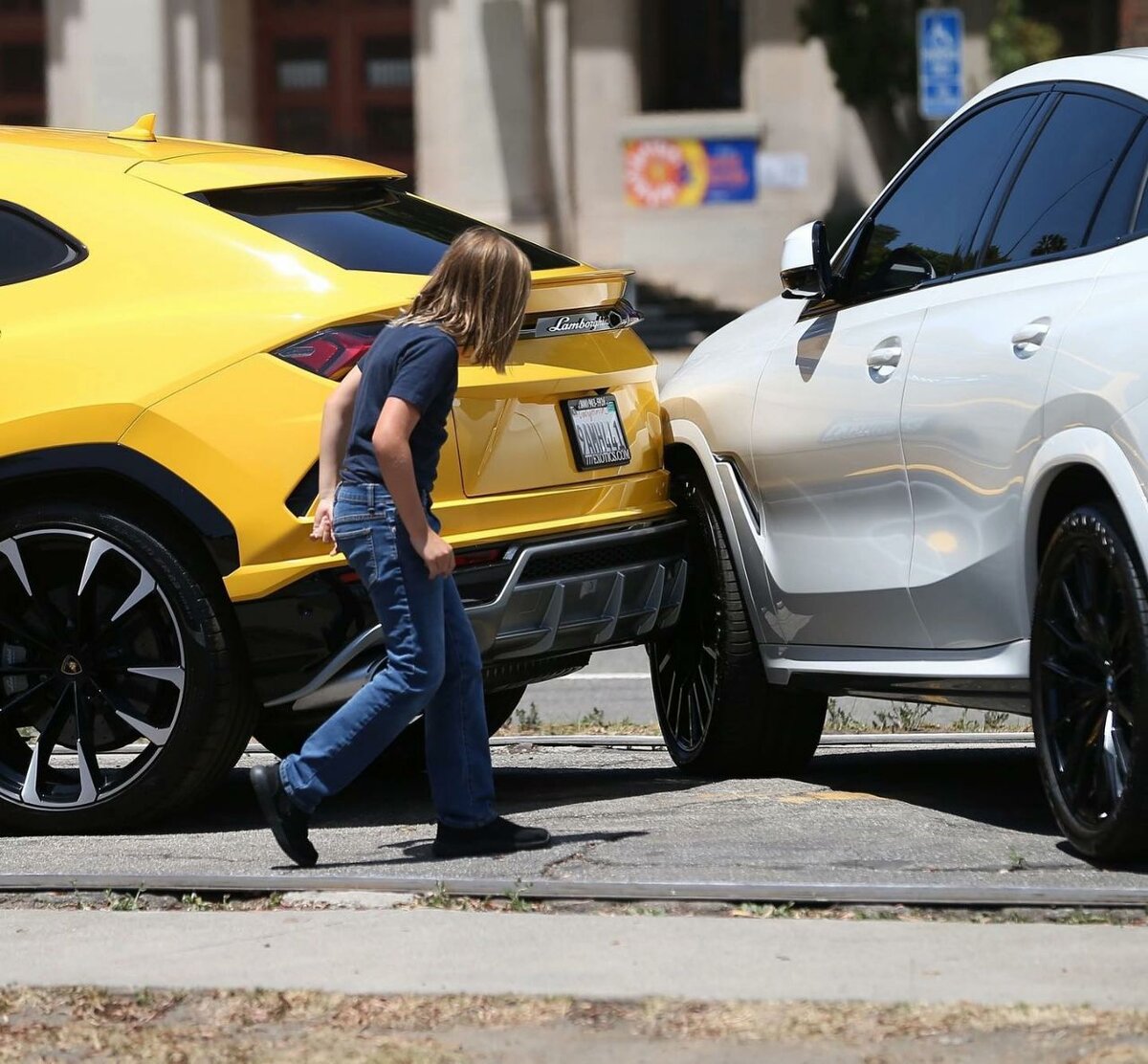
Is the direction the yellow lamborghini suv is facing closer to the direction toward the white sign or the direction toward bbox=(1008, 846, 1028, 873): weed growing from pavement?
the white sign

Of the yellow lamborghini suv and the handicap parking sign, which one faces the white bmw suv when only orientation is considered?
the handicap parking sign

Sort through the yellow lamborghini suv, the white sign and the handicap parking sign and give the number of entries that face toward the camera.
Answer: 2

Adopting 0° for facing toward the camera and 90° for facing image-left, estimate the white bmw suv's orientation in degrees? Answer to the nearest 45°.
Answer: approximately 135°

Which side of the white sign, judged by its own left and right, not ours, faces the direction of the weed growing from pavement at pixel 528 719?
front

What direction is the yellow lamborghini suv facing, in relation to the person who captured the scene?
facing away from the viewer and to the left of the viewer

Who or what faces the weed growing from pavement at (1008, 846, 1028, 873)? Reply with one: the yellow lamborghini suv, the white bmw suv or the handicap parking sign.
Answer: the handicap parking sign

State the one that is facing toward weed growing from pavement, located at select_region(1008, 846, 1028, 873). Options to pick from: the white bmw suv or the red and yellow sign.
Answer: the red and yellow sign

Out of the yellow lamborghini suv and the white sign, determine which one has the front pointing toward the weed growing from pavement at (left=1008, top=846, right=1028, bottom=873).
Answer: the white sign

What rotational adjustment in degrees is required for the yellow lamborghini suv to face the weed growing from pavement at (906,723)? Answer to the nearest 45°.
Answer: approximately 90° to its right

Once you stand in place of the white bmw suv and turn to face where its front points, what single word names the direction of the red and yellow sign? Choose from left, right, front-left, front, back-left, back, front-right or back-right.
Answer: front-right
